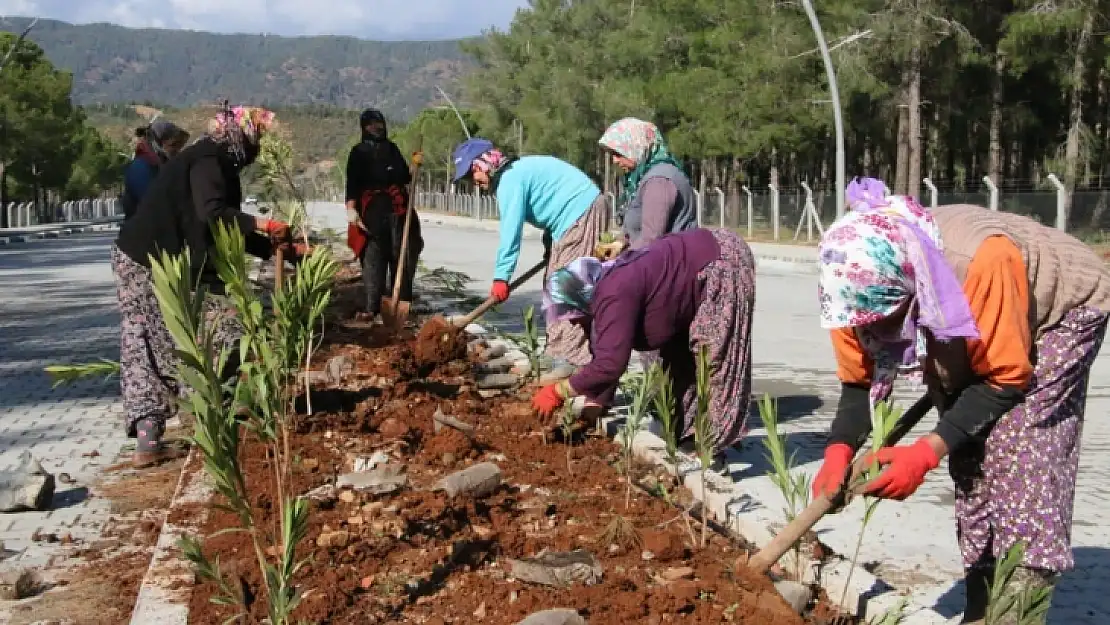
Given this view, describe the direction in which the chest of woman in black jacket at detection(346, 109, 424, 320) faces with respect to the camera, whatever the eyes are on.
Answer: toward the camera

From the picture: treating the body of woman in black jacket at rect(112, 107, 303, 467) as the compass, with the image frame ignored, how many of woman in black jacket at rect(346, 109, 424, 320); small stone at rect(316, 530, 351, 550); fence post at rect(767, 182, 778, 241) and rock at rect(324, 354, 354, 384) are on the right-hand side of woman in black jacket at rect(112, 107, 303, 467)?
1

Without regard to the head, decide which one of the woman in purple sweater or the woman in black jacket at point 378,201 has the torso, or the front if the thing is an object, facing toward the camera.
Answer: the woman in black jacket

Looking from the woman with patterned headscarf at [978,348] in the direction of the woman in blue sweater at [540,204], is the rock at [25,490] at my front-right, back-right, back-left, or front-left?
front-left

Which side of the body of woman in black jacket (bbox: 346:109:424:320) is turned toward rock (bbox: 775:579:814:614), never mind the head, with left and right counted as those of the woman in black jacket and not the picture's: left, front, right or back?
front

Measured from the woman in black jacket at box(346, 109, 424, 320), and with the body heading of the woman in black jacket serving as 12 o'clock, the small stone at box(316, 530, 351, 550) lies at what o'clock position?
The small stone is roughly at 12 o'clock from the woman in black jacket.

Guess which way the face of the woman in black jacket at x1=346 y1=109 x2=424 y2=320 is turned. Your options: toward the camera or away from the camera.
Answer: toward the camera

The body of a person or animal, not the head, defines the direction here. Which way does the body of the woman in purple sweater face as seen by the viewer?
to the viewer's left

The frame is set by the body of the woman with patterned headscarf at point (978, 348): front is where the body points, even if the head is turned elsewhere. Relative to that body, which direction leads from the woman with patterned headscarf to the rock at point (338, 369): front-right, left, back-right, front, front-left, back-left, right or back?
right

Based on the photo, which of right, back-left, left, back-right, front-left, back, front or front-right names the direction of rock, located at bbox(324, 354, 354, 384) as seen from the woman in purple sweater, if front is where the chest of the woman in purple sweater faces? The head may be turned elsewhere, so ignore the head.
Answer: front-right

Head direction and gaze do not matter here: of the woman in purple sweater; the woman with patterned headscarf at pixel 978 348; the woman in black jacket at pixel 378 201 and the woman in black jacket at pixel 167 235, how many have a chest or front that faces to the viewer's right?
1

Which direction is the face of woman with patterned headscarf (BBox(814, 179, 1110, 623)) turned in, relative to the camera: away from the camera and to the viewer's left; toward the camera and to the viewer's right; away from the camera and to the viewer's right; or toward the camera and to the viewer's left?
toward the camera and to the viewer's left

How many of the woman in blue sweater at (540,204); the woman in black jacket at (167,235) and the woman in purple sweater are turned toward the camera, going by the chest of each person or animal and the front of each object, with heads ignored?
0

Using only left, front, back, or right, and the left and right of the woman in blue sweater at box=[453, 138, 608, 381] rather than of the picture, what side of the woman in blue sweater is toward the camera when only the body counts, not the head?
left

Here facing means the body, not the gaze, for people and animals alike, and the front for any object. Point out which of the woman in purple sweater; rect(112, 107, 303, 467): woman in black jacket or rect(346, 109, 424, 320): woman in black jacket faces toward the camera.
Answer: rect(346, 109, 424, 320): woman in black jacket

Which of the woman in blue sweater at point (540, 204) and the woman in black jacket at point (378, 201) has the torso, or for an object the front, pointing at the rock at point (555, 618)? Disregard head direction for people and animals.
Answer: the woman in black jacket
